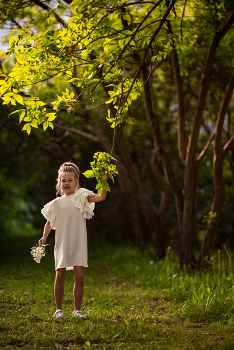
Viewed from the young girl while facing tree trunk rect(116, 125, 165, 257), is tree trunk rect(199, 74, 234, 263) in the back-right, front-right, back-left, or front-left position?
front-right

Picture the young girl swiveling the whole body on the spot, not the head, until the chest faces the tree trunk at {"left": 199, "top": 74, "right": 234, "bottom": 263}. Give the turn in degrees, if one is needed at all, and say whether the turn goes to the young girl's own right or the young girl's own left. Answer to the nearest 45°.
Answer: approximately 135° to the young girl's own left

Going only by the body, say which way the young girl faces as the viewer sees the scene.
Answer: toward the camera

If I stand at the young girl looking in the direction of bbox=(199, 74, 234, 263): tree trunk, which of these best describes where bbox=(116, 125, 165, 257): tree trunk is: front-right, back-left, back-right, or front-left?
front-left

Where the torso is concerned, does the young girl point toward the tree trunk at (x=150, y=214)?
no

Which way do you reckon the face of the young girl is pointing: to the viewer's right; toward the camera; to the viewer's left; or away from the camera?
toward the camera
